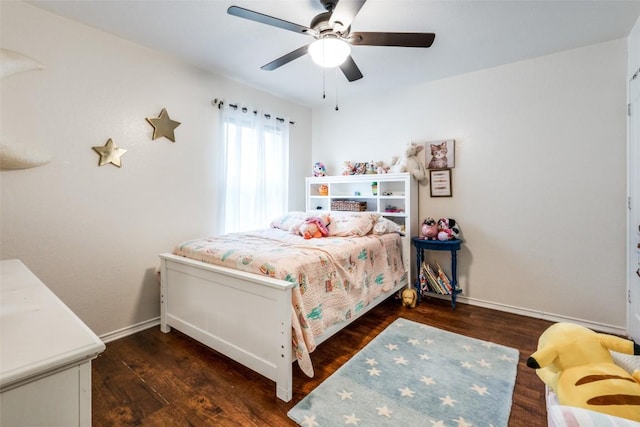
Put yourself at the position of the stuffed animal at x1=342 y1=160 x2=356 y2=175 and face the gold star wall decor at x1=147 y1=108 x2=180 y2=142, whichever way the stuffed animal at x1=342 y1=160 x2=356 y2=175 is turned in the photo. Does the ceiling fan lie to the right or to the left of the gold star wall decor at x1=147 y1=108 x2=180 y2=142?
left

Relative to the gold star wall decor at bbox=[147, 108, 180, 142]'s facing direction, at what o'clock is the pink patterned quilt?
The pink patterned quilt is roughly at 12 o'clock from the gold star wall decor.

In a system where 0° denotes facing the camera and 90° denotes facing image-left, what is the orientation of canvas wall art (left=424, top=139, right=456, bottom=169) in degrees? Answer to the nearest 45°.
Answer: approximately 45°

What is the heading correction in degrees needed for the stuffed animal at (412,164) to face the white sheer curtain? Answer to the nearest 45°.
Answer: approximately 45° to its right

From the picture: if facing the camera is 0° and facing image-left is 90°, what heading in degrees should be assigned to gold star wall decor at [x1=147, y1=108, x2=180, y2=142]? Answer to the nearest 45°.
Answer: approximately 315°

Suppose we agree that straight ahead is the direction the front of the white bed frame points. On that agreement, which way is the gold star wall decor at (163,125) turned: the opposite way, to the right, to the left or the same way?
to the left

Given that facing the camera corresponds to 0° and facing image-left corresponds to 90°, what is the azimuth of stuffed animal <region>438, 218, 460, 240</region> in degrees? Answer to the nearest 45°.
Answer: approximately 45°

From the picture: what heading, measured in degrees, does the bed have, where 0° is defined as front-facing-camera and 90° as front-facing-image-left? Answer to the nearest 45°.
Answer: approximately 45°
